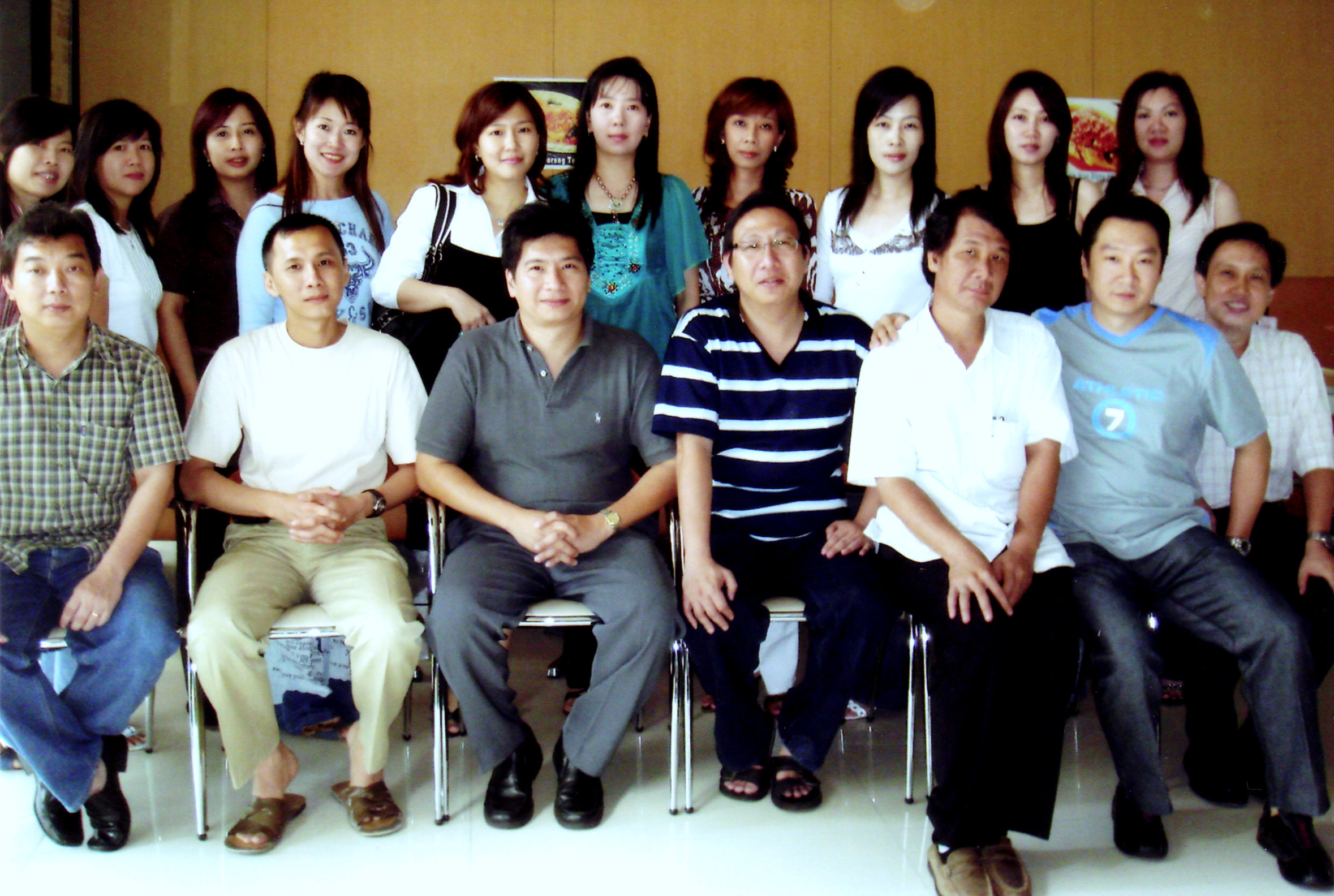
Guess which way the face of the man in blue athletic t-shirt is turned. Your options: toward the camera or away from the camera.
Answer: toward the camera

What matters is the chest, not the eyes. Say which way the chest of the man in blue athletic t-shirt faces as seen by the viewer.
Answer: toward the camera

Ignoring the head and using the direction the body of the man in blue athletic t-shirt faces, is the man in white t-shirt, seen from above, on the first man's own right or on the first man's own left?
on the first man's own right

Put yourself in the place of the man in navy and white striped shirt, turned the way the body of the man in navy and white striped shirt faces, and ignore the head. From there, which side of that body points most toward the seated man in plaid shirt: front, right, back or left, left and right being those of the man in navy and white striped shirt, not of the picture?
right

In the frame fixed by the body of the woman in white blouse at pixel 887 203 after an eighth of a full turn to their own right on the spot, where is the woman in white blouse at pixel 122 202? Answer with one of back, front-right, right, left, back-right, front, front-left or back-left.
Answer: front-right

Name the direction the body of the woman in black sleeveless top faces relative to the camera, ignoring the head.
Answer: toward the camera

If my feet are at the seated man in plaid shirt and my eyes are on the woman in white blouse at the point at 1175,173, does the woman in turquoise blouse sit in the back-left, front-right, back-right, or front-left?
front-left

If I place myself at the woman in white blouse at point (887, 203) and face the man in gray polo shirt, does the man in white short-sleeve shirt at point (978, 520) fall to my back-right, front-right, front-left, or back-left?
front-left

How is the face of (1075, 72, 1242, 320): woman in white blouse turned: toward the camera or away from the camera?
toward the camera

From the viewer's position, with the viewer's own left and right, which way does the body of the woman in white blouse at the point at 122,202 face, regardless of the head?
facing the viewer and to the right of the viewer

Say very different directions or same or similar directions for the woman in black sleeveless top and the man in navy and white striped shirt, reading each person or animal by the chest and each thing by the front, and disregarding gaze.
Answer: same or similar directions

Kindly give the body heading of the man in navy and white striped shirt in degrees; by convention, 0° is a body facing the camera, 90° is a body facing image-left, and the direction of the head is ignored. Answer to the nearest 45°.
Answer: approximately 0°
